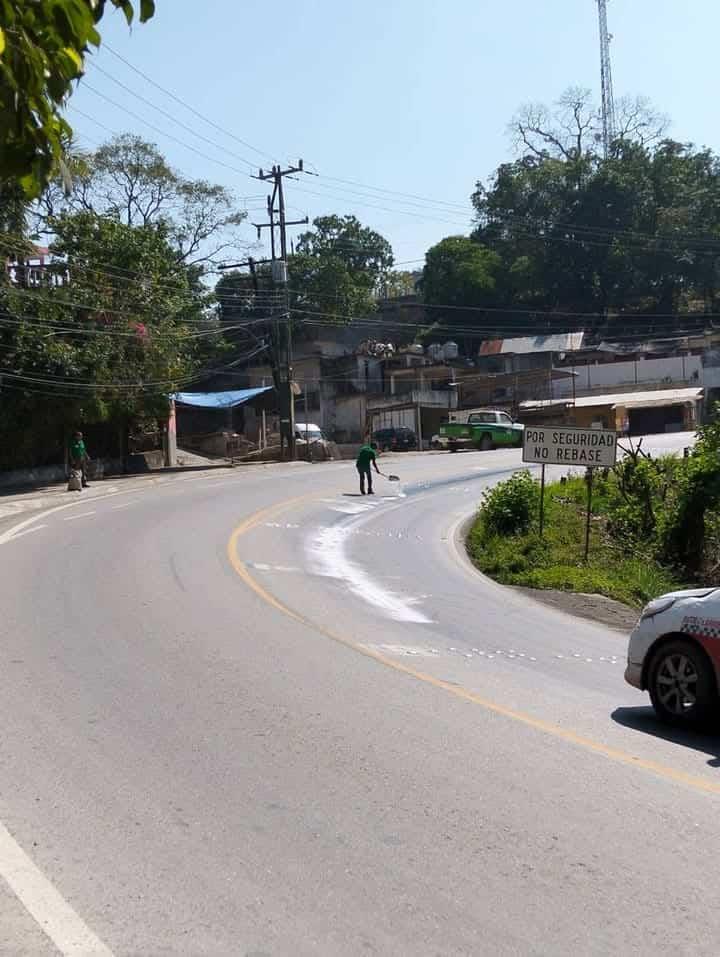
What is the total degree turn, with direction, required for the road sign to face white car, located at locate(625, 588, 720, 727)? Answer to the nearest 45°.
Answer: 0° — it already faces it

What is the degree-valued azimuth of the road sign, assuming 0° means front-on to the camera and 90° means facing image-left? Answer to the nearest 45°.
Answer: approximately 0°

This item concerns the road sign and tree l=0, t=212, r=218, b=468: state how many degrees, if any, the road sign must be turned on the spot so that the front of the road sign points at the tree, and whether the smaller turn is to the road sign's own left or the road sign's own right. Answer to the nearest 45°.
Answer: approximately 135° to the road sign's own right

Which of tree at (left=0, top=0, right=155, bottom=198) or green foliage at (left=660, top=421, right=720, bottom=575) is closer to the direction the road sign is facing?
the tree

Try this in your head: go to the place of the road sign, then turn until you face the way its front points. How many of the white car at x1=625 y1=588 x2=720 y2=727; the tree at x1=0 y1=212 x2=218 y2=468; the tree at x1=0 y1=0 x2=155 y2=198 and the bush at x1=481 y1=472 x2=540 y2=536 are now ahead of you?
2

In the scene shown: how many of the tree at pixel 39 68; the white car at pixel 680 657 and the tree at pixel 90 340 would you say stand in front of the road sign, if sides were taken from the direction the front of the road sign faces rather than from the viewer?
2

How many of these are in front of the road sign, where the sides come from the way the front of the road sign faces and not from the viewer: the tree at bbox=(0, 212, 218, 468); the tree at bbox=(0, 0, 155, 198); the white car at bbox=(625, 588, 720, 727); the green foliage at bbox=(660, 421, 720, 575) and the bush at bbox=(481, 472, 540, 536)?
2

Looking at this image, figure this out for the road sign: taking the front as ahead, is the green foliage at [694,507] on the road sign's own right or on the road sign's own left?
on the road sign's own left

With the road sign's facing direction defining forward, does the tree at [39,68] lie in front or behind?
in front
